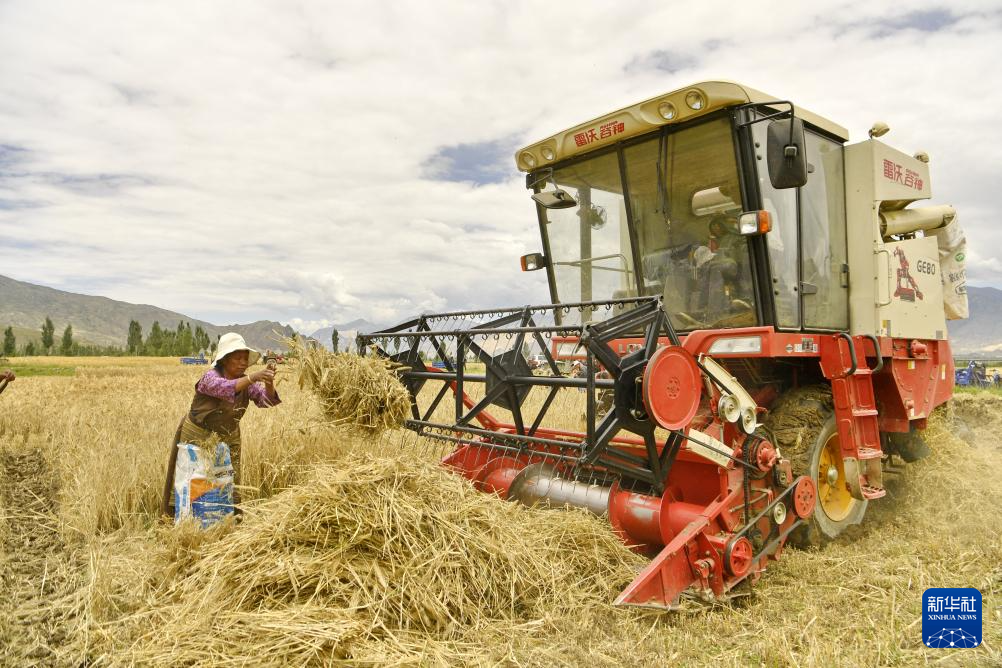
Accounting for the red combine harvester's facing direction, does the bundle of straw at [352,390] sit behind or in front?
in front

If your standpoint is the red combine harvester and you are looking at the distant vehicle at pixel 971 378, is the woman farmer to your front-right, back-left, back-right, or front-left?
back-left

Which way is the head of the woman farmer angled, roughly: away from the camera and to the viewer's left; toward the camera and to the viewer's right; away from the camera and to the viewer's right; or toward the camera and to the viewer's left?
toward the camera and to the viewer's right

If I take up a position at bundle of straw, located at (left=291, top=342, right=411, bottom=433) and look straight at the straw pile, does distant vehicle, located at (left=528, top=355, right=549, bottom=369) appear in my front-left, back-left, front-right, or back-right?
back-left

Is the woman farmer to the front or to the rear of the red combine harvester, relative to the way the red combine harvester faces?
to the front

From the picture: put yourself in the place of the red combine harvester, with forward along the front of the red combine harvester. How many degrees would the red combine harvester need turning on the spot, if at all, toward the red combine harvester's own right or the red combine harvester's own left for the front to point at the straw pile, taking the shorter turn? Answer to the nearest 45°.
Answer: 0° — it already faces it

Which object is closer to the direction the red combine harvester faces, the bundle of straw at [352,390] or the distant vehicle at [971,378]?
the bundle of straw

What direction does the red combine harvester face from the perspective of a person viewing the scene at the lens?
facing the viewer and to the left of the viewer

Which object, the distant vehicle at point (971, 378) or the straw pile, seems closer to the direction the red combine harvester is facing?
the straw pile

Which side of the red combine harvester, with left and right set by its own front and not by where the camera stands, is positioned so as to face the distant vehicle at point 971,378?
back
